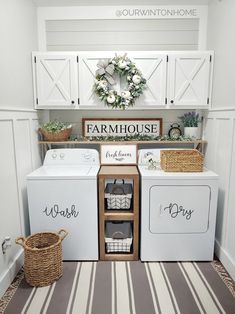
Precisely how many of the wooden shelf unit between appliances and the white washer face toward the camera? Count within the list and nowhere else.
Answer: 2

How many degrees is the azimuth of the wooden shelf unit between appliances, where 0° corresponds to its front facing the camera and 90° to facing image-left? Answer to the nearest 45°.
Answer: approximately 0°

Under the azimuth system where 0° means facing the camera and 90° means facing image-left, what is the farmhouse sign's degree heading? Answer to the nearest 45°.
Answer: approximately 0°
